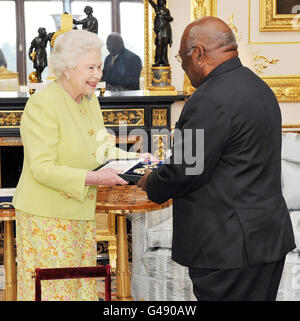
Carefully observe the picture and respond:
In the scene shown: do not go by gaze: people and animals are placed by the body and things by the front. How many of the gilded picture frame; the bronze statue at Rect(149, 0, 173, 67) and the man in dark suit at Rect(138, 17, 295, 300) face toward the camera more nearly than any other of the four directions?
2

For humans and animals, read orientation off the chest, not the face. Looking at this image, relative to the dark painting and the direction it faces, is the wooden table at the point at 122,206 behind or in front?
in front

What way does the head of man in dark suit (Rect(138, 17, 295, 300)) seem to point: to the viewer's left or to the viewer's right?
to the viewer's left

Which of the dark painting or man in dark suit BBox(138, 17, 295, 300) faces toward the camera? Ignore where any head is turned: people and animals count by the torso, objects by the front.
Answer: the dark painting

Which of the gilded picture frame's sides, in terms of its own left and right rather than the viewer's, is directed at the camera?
front

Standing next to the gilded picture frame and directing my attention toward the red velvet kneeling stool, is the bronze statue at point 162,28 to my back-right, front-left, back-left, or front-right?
front-right

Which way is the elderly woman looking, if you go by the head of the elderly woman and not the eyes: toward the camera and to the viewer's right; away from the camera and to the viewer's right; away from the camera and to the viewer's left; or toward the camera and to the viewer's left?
toward the camera and to the viewer's right

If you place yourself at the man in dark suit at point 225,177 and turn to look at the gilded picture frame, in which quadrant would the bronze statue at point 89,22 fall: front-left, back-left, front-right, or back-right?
front-left

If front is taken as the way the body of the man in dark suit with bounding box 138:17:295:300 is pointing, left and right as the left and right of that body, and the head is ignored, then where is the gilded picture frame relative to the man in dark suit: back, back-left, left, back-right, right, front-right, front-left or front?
front-right

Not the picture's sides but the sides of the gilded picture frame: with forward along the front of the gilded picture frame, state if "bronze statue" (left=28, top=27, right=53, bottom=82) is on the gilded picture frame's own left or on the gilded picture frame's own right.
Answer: on the gilded picture frame's own right

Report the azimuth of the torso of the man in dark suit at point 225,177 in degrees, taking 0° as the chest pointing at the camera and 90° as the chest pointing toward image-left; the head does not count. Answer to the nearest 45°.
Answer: approximately 135°

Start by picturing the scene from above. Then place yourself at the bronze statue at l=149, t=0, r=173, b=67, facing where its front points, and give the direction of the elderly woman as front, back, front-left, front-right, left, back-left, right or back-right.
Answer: front

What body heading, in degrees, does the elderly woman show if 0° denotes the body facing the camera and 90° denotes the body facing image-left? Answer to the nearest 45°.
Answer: approximately 315°

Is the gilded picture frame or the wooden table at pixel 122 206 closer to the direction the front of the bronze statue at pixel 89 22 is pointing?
the wooden table

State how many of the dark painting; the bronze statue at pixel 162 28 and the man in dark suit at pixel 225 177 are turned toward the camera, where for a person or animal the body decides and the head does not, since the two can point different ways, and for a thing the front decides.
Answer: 2

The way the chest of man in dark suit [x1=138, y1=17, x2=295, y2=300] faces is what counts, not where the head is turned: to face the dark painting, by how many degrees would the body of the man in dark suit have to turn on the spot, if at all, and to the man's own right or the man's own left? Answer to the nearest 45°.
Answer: approximately 45° to the man's own right
